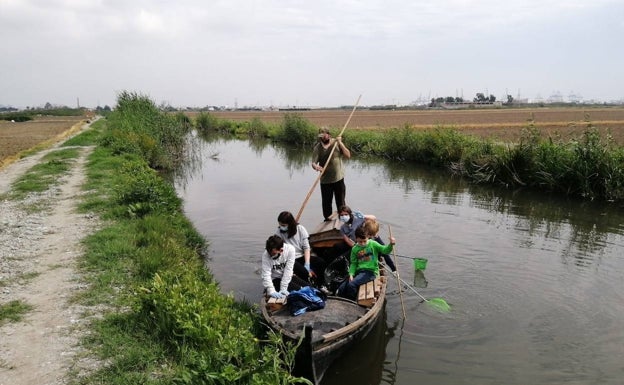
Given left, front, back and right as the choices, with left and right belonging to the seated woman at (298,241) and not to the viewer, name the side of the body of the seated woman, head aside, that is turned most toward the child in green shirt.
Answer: front

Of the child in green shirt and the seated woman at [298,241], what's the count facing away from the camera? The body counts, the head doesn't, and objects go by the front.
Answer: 0

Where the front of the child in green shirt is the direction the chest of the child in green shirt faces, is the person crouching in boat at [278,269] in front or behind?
in front

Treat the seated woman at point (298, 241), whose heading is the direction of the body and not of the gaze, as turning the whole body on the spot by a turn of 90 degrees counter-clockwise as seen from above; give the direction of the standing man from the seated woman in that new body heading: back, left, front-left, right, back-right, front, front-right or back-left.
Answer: front-left

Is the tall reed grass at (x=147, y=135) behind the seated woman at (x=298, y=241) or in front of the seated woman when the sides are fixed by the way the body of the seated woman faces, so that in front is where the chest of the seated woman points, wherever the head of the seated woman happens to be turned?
behind

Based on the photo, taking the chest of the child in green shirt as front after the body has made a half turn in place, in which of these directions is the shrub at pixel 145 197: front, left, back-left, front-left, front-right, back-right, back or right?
left

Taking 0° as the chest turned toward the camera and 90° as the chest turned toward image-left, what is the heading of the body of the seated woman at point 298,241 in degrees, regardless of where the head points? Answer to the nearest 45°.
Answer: approximately 315°

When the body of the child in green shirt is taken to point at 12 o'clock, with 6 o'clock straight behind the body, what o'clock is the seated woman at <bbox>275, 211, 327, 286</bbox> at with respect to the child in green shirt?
The seated woman is roughly at 2 o'clock from the child in green shirt.

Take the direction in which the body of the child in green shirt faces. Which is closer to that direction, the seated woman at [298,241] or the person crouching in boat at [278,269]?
the person crouching in boat

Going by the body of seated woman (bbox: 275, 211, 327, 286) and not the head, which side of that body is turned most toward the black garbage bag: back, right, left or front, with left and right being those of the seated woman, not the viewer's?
left

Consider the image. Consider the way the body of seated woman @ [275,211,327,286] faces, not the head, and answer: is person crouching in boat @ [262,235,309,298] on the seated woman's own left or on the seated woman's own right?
on the seated woman's own right

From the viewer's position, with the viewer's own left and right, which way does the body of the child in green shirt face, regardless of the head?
facing the viewer and to the left of the viewer

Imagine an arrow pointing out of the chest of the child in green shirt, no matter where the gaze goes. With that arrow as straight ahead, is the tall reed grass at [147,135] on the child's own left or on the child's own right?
on the child's own right
